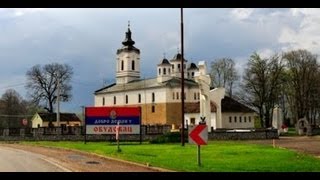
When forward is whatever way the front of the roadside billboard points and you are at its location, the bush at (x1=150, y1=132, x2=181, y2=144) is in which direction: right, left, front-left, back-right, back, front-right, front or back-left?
back-left

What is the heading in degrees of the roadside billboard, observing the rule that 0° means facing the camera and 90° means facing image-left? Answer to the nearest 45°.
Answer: approximately 0°
